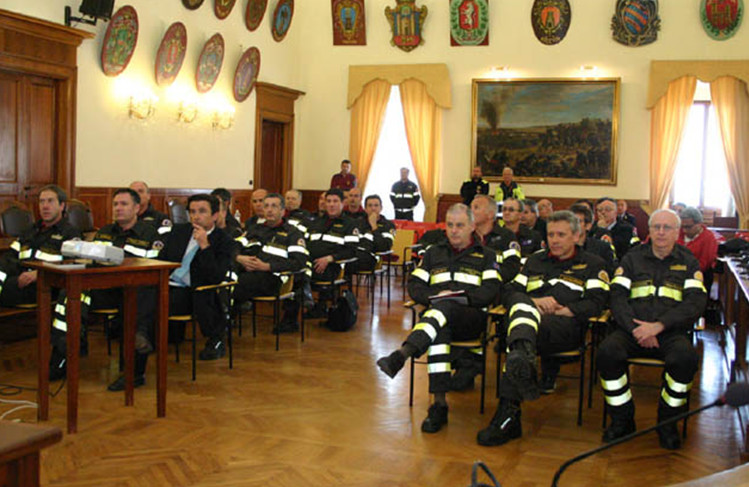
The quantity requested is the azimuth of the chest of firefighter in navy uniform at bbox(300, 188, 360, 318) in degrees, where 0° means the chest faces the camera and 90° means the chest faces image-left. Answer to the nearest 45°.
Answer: approximately 45°

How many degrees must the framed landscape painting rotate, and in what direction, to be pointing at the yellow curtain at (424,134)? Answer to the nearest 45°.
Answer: approximately 90° to its right

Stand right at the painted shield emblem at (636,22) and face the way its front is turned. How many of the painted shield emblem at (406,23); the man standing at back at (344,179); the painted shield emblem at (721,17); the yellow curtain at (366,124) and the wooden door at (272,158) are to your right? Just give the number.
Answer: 4

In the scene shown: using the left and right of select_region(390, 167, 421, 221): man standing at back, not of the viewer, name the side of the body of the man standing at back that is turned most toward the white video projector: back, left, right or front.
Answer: front

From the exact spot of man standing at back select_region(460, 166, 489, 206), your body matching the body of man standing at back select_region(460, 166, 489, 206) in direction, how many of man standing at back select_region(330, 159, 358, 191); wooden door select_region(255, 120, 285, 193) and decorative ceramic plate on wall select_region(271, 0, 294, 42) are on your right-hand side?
3

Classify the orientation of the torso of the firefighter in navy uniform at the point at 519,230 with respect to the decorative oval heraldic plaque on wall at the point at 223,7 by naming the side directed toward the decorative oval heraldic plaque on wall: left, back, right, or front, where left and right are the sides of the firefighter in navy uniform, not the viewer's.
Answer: right

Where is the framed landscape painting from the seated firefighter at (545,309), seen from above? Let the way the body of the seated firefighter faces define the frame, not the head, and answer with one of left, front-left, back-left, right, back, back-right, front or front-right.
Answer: back-right

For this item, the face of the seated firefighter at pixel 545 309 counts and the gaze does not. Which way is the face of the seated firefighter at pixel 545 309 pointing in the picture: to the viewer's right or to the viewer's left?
to the viewer's left

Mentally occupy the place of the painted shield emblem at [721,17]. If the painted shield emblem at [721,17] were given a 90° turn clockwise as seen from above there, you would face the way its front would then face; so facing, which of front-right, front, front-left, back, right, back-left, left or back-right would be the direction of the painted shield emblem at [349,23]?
front

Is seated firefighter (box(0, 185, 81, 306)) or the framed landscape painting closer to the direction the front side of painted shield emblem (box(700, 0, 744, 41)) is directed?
the seated firefighter

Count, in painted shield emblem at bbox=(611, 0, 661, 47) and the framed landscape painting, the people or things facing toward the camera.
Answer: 2

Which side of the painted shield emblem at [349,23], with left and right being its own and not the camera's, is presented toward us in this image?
front

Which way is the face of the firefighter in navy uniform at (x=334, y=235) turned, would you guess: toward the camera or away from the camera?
toward the camera

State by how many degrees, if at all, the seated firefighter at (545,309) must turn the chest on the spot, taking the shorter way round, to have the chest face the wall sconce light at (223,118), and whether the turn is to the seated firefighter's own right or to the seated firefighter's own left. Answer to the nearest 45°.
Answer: approximately 90° to the seated firefighter's own right

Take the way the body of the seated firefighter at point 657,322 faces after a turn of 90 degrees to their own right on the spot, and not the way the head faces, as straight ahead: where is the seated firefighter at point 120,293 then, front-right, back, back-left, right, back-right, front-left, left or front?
front

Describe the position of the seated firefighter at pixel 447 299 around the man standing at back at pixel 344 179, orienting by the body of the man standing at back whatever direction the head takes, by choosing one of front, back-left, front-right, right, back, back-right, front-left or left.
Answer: front

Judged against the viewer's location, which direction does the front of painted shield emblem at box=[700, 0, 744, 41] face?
facing the viewer

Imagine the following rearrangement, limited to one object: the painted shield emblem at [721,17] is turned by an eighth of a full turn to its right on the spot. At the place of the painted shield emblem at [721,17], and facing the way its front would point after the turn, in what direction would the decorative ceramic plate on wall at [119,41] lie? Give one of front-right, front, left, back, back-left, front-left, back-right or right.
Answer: front

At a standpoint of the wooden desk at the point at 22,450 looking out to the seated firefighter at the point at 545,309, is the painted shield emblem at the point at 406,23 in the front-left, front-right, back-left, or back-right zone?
front-left

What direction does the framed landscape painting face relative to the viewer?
toward the camera

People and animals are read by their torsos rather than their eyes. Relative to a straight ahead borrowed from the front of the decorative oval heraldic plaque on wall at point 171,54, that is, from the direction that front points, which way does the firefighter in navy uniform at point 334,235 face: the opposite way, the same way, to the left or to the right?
to the right
